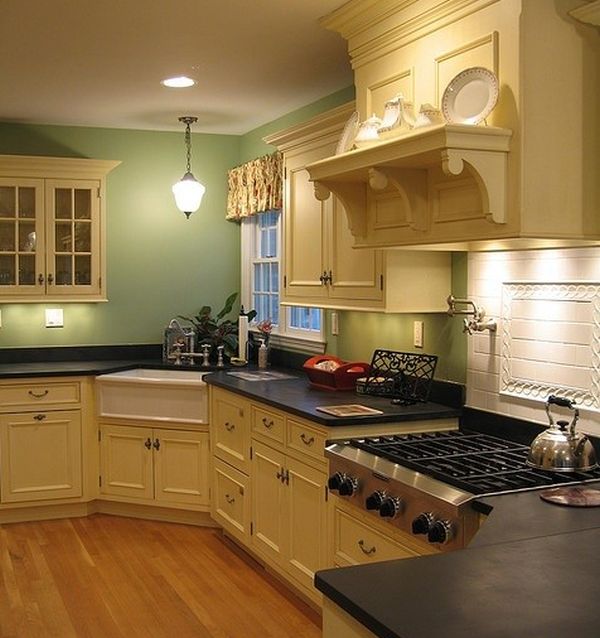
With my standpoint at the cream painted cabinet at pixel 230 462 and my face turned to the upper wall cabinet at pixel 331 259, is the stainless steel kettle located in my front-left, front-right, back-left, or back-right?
front-right

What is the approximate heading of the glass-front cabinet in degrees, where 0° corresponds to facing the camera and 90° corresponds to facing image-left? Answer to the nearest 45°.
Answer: approximately 0°

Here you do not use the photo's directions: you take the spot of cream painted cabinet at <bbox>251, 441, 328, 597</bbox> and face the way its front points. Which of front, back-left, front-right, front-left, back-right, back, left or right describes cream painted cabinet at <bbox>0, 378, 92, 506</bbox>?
right

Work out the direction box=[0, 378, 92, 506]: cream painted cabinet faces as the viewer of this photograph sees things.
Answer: facing the viewer

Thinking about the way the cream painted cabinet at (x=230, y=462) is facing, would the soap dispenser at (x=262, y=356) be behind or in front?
behind

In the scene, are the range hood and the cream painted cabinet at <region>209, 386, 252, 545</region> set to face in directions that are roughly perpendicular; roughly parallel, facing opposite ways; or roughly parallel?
roughly parallel

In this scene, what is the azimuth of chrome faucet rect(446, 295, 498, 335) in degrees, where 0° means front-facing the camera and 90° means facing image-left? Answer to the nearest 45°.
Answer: approximately 45°

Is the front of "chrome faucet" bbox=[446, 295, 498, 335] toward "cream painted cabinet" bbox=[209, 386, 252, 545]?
no

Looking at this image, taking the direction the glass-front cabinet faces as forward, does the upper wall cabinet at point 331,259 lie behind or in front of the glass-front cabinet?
in front

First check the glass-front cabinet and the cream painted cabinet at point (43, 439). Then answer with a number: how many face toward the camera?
2

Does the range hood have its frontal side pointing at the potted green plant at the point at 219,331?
no

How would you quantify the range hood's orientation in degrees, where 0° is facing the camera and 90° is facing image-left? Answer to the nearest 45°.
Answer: approximately 45°

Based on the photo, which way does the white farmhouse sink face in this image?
toward the camera

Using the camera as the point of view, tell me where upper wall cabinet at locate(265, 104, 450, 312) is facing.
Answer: facing the viewer and to the left of the viewer

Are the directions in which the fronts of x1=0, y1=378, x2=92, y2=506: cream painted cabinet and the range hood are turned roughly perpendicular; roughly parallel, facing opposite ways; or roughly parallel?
roughly perpendicular

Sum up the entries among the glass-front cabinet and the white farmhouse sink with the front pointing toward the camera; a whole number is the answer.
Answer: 2
